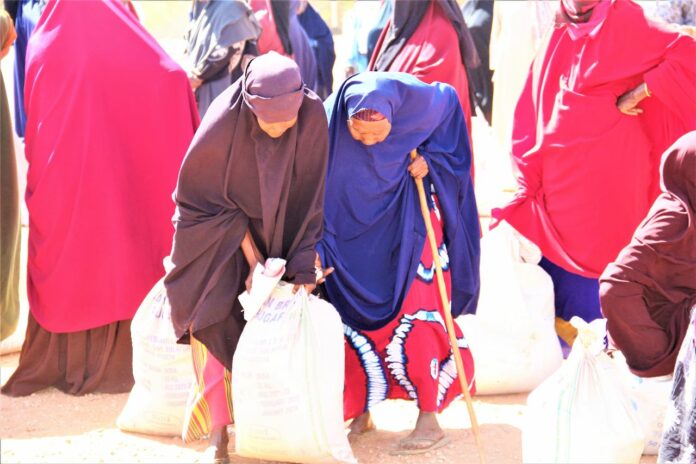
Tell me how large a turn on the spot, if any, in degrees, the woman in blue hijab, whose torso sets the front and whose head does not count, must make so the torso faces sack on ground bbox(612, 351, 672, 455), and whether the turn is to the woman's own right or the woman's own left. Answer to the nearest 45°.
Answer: approximately 135° to the woman's own left

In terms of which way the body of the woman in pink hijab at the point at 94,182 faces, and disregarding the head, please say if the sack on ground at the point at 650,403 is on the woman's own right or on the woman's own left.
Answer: on the woman's own right

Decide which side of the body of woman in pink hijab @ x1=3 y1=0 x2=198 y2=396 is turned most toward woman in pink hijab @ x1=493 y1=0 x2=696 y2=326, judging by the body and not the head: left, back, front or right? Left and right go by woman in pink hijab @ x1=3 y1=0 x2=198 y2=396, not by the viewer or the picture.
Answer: right

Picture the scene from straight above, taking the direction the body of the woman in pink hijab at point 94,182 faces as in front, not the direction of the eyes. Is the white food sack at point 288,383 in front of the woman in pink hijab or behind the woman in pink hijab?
behind

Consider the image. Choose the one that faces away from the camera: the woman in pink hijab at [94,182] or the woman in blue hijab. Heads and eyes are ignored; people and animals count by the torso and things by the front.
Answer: the woman in pink hijab

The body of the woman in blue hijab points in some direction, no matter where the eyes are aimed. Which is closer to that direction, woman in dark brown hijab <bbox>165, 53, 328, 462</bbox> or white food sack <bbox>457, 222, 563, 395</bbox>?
the woman in dark brown hijab

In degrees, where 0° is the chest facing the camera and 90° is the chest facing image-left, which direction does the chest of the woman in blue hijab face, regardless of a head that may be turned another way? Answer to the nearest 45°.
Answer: approximately 45°

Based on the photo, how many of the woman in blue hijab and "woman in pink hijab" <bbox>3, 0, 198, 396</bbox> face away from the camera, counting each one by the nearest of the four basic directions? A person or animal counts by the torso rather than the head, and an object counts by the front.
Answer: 1

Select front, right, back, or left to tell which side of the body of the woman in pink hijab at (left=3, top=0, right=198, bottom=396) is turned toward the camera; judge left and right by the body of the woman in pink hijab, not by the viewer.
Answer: back
